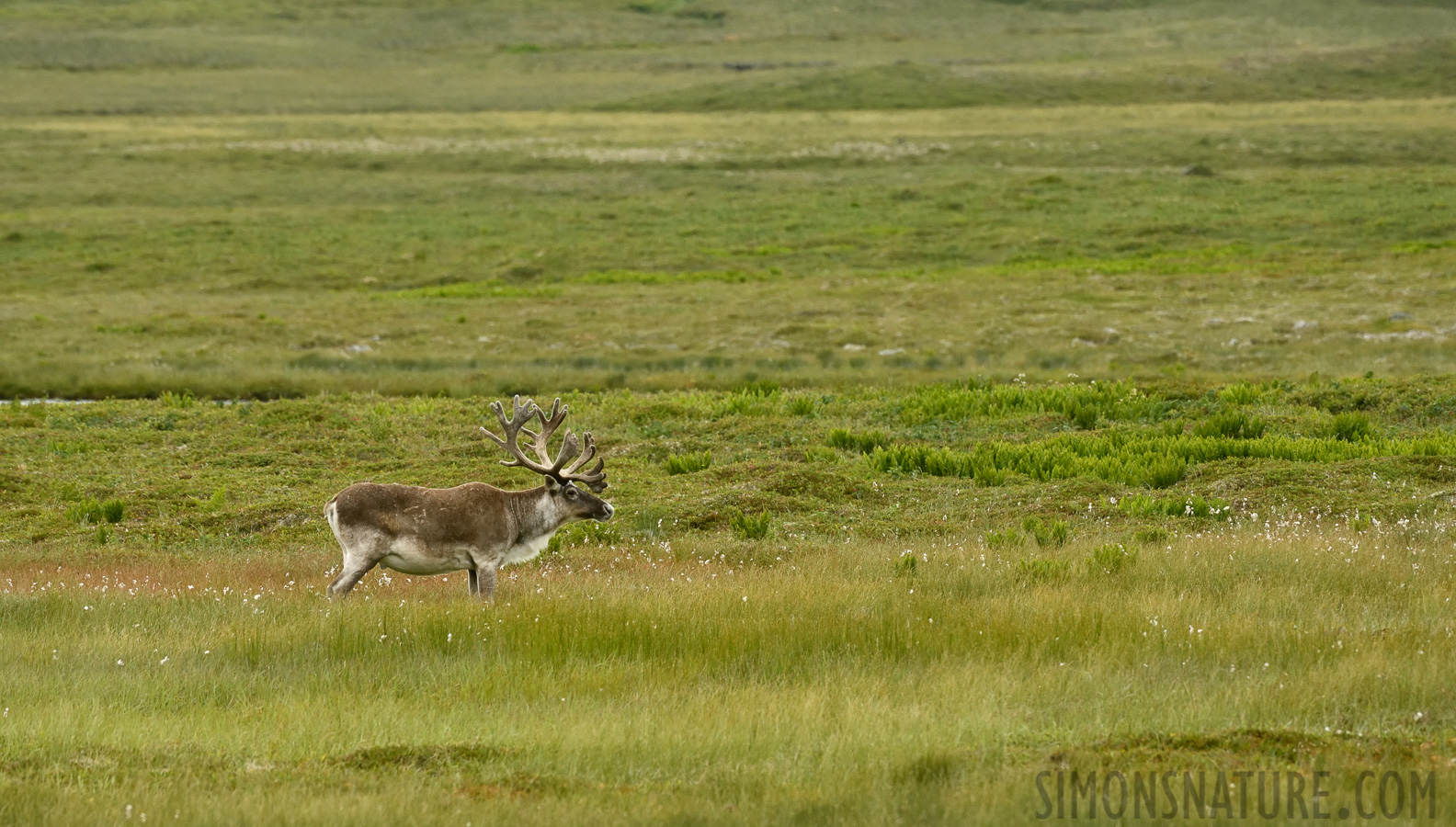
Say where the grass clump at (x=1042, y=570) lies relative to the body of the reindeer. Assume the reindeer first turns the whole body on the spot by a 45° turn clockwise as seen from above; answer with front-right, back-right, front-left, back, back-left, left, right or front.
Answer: front-left

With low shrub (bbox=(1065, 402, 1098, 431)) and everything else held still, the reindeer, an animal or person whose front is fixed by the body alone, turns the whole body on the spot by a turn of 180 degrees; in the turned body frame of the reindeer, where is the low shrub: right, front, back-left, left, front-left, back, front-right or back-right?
back-right

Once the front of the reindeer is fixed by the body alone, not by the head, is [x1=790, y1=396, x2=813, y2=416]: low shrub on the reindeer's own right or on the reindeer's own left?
on the reindeer's own left

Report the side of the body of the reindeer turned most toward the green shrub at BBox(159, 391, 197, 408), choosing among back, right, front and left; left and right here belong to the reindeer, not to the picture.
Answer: left

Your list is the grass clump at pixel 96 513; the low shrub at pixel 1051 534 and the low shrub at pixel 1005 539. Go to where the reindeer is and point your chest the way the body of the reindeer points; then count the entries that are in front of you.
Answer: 2

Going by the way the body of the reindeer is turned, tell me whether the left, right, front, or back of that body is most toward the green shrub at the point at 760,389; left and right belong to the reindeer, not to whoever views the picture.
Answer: left

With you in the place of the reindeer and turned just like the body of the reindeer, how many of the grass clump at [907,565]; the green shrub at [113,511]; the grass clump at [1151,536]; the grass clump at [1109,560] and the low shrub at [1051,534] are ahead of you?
4

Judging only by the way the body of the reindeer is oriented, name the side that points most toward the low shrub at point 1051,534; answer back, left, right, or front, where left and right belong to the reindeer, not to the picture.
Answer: front

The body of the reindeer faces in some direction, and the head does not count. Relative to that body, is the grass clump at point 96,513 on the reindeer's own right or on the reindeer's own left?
on the reindeer's own left

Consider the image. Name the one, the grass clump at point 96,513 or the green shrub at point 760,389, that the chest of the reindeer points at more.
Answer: the green shrub

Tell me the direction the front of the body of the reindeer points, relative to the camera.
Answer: to the viewer's right

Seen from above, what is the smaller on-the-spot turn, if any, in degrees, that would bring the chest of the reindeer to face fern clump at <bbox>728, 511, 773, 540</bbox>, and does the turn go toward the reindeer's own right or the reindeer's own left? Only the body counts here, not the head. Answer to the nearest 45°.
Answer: approximately 45° to the reindeer's own left

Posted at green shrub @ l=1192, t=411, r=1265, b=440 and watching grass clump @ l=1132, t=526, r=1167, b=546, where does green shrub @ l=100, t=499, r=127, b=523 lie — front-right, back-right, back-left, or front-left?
front-right
